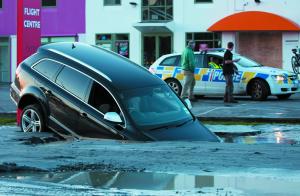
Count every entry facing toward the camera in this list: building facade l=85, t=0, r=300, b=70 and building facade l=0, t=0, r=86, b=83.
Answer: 2

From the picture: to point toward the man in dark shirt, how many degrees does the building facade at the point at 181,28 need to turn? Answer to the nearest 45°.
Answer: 0° — it already faces them

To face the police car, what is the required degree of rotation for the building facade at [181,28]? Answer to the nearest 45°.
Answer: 0° — it already faces it

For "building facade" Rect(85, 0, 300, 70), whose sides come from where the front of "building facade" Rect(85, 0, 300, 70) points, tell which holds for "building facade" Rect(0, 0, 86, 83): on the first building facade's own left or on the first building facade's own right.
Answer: on the first building facade's own right

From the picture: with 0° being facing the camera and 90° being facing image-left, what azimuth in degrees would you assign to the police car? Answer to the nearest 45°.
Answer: approximately 315°
